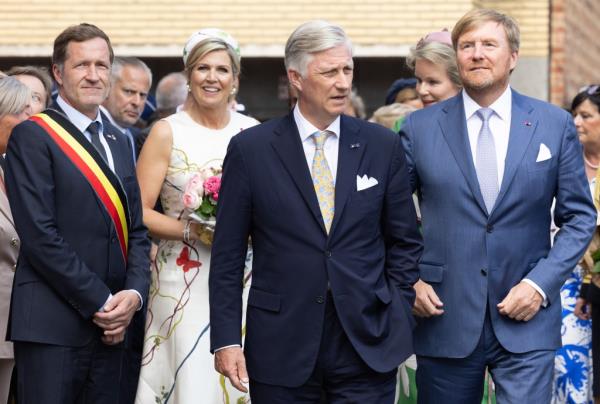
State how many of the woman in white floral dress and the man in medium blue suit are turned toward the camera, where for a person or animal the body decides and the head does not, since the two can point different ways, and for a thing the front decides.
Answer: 2

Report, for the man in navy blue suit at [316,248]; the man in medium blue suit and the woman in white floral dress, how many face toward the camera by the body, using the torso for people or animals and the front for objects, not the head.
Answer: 3

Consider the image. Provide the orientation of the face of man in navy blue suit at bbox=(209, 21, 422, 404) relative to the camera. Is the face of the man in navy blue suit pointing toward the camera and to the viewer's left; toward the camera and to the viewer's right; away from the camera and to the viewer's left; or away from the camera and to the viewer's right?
toward the camera and to the viewer's right

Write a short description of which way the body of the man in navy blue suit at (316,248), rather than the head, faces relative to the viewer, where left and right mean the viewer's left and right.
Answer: facing the viewer

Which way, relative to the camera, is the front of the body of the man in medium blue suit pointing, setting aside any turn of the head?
toward the camera

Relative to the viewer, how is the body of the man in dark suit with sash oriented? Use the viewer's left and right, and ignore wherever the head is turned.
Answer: facing the viewer and to the right of the viewer

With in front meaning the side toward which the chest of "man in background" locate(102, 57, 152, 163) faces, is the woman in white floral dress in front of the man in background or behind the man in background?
in front

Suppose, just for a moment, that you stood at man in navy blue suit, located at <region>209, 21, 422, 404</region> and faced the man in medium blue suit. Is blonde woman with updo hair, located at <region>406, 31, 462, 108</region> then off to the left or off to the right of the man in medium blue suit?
left

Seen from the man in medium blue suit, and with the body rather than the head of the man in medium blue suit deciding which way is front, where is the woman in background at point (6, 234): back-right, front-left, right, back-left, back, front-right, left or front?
right

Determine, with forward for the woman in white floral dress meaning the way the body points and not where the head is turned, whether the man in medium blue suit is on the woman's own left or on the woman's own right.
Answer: on the woman's own left
